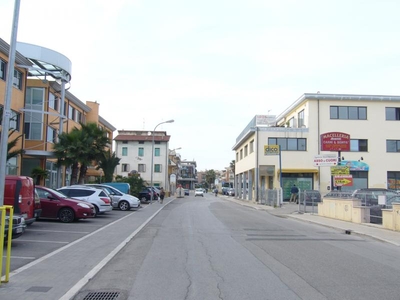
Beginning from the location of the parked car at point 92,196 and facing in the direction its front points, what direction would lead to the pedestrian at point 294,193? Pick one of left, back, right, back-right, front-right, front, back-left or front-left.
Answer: right

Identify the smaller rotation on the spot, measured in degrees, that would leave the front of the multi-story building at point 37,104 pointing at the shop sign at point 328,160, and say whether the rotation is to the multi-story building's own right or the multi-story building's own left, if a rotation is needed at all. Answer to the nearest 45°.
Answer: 0° — it already faces it

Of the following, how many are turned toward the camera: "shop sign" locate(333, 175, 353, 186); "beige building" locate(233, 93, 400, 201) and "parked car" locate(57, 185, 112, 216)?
2

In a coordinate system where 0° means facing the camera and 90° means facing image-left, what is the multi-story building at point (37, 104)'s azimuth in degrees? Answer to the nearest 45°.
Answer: approximately 315°

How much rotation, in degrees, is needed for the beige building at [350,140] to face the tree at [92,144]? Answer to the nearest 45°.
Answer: approximately 45° to its right

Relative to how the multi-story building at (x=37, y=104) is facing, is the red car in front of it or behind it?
in front

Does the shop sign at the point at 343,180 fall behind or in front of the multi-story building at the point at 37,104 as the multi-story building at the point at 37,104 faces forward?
in front

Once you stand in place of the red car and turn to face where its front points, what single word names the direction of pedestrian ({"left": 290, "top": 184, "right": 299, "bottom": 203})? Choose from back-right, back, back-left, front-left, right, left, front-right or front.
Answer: left

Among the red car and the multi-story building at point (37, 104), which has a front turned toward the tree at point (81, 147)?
the multi-story building
